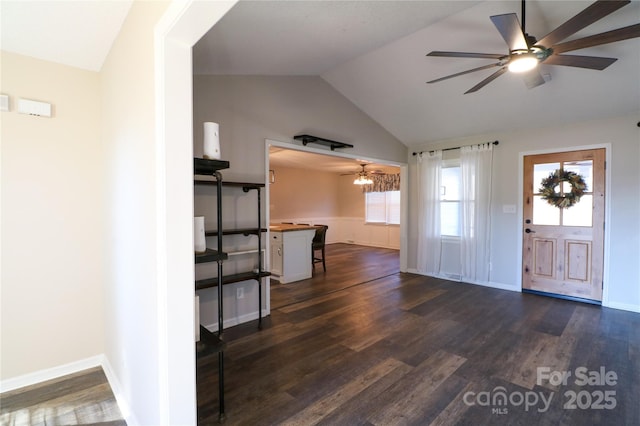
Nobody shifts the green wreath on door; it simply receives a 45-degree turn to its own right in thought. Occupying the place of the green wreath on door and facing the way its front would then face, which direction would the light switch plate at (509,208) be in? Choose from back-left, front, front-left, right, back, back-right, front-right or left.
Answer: front-right

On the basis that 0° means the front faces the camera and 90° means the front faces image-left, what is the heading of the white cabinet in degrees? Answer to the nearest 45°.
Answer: approximately 45°

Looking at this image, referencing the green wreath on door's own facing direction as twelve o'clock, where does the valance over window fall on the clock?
The valance over window is roughly at 4 o'clock from the green wreath on door.

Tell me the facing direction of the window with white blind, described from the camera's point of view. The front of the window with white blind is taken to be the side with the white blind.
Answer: facing the viewer and to the left of the viewer

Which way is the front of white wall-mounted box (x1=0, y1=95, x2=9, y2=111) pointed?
toward the camera

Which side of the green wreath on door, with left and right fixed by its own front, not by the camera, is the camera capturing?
front

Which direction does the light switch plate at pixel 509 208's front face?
toward the camera

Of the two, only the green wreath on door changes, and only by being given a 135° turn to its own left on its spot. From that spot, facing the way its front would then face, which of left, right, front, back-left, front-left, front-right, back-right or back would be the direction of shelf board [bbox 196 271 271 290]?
back

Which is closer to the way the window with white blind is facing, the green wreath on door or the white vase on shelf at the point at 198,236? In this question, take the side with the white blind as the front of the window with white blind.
the white vase on shelf

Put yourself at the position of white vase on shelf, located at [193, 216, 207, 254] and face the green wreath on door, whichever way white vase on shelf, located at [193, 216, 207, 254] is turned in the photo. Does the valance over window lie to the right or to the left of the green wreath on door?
left

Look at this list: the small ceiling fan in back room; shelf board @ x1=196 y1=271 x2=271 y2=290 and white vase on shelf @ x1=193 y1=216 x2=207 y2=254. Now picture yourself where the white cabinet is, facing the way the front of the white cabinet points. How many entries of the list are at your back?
1
